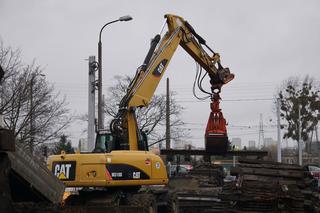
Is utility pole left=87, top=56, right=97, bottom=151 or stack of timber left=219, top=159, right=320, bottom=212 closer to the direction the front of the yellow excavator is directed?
the stack of timber

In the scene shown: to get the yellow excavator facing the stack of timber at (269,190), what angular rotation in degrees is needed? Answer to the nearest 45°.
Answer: approximately 45° to its left

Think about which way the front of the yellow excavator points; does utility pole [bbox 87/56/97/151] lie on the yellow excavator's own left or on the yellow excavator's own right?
on the yellow excavator's own left

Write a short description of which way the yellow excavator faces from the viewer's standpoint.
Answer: facing to the right of the viewer
